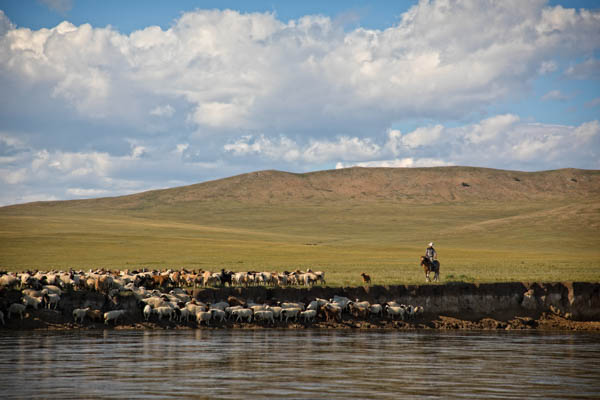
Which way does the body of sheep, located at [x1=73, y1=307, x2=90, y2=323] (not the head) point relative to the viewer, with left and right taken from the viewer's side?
facing to the right of the viewer

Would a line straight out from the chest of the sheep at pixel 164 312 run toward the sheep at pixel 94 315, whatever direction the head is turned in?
yes

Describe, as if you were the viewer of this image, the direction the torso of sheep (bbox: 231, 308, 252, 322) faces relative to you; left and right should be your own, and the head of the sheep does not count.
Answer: facing to the left of the viewer

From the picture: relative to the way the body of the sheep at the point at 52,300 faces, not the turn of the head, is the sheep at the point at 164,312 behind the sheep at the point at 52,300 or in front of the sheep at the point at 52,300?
in front

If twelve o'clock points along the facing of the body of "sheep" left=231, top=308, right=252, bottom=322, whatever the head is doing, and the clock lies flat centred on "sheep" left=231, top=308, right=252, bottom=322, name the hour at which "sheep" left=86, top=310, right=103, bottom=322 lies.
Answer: "sheep" left=86, top=310, right=103, bottom=322 is roughly at 12 o'clock from "sheep" left=231, top=308, right=252, bottom=322.

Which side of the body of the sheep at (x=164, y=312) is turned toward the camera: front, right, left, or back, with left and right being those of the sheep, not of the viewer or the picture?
left

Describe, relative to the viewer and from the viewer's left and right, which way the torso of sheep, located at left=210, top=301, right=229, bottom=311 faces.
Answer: facing to the left of the viewer
